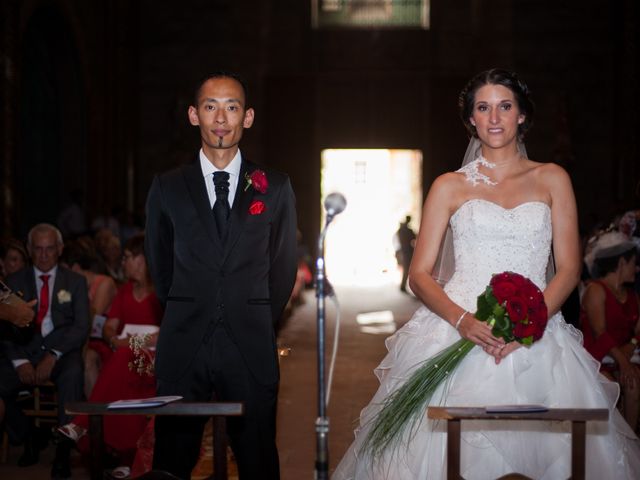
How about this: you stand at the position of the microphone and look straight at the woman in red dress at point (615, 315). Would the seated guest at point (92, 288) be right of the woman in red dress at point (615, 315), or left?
left

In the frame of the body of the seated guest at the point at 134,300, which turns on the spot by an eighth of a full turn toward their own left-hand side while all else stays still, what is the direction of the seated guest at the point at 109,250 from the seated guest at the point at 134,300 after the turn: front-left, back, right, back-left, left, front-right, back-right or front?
back

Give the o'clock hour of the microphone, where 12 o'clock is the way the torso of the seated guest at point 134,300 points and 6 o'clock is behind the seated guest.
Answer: The microphone is roughly at 10 o'clock from the seated guest.

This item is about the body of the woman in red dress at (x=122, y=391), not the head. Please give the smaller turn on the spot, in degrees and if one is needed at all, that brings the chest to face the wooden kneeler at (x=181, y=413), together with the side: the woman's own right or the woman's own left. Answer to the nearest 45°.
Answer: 0° — they already face it

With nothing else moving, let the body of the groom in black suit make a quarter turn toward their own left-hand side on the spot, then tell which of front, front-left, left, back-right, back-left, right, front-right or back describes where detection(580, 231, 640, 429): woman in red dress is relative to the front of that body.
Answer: front-left

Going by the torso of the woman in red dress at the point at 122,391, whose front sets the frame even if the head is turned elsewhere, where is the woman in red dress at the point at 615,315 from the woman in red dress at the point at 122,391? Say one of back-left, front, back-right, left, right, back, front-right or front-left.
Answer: left

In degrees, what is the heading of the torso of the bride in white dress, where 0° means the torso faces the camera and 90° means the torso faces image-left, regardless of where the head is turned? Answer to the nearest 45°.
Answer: approximately 0°
